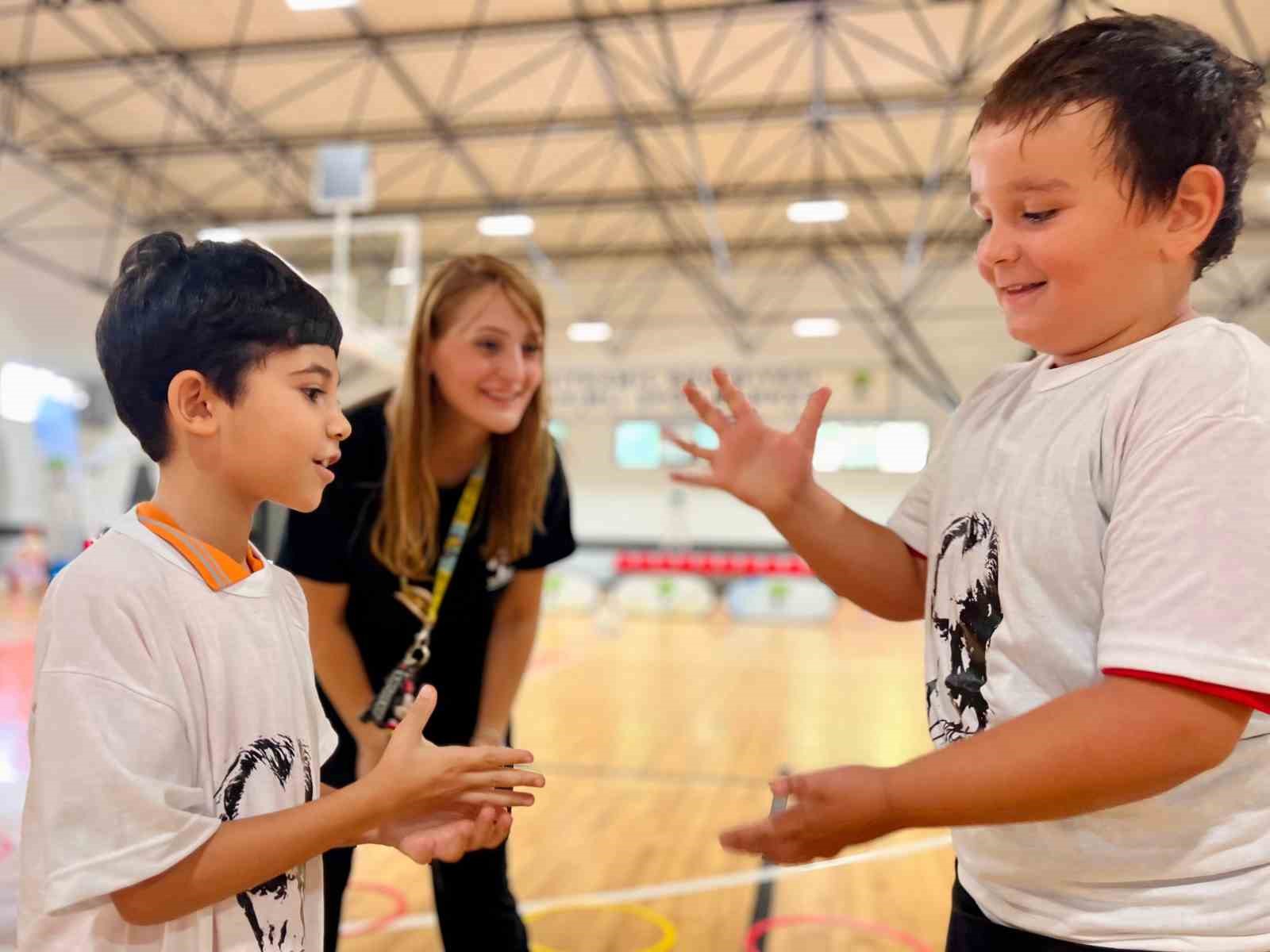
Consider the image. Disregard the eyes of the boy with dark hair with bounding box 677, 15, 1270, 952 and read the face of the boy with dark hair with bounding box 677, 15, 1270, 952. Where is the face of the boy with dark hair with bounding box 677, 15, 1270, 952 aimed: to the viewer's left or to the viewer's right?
to the viewer's left

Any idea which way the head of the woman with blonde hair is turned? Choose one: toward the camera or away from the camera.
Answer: toward the camera

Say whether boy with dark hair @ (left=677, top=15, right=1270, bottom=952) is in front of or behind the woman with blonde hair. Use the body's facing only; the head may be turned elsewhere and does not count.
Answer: in front

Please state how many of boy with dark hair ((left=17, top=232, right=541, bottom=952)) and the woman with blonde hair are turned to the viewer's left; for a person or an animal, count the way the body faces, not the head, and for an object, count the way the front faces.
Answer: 0

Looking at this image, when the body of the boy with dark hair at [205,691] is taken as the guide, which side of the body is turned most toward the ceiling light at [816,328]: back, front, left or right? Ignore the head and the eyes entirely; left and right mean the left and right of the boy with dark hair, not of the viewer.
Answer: left

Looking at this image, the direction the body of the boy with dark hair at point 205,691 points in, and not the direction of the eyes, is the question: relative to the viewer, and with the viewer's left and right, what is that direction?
facing the viewer and to the right of the viewer

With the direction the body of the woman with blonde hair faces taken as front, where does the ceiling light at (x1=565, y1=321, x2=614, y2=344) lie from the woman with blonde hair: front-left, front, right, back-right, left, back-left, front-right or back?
back-left

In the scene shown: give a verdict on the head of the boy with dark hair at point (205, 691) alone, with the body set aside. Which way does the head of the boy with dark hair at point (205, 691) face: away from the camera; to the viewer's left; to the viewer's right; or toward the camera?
to the viewer's right

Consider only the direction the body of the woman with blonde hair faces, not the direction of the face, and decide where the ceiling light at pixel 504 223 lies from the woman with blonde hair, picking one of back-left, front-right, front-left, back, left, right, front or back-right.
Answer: back-left

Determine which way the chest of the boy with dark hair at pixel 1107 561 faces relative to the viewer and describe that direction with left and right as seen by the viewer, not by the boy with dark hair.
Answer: facing the viewer and to the left of the viewer

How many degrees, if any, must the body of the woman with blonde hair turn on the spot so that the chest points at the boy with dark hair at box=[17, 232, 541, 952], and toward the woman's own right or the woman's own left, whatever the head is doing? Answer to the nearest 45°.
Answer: approximately 45° to the woman's own right

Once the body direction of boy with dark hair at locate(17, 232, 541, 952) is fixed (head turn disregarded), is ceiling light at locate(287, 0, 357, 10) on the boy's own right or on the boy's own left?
on the boy's own left
